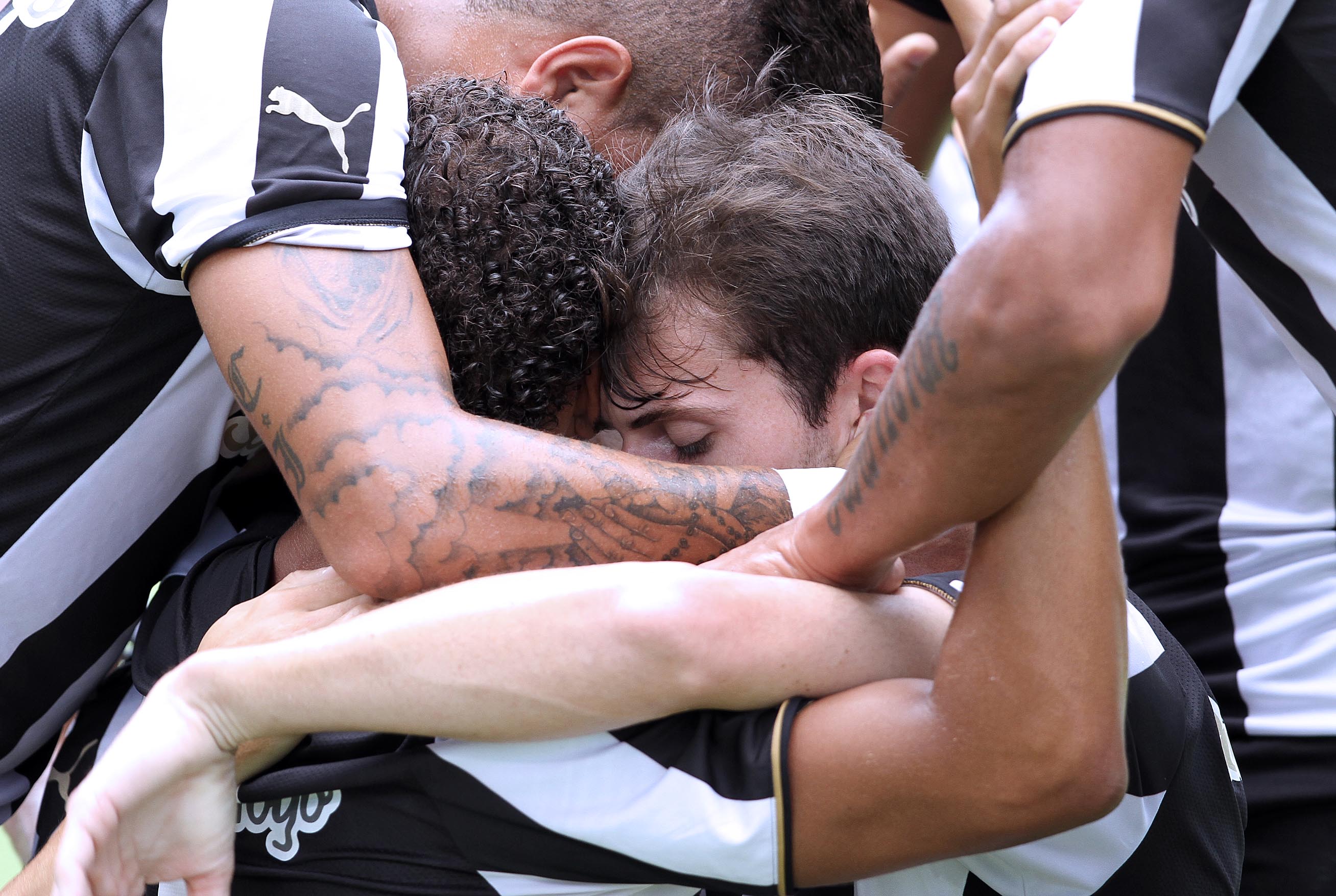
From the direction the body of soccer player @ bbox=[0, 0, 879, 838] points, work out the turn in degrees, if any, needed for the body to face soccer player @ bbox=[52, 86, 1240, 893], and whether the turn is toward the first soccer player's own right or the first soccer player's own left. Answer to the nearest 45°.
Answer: approximately 45° to the first soccer player's own right

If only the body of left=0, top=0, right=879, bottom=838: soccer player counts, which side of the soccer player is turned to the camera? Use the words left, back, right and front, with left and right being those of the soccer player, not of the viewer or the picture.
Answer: right
